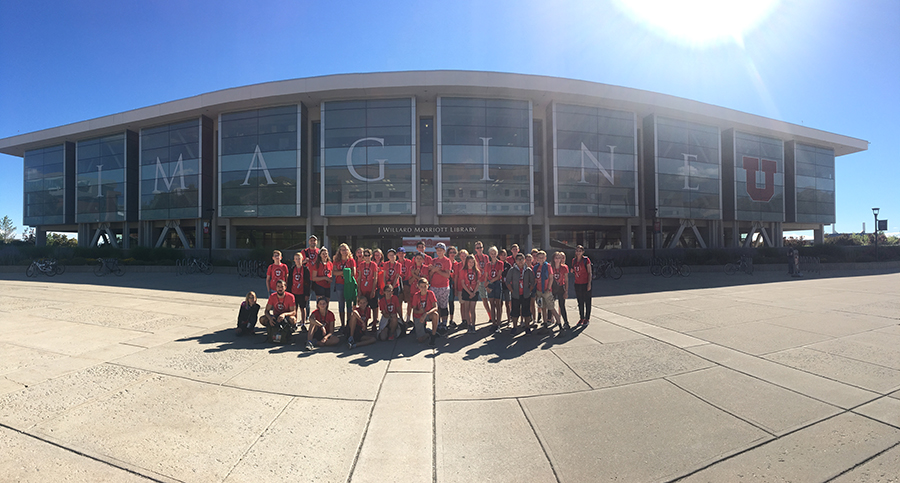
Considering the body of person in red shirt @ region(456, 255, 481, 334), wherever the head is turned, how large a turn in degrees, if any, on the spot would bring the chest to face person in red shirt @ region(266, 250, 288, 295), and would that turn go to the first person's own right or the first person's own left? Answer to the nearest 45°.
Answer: approximately 90° to the first person's own right

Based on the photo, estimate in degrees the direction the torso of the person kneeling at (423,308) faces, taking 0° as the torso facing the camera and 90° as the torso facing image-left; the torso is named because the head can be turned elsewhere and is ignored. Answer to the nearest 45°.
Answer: approximately 0°

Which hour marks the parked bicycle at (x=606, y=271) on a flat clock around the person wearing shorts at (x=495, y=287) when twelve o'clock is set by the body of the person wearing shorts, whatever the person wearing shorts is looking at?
The parked bicycle is roughly at 7 o'clock from the person wearing shorts.

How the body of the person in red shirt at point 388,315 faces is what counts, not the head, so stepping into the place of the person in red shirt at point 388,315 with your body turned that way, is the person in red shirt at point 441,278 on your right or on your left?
on your left

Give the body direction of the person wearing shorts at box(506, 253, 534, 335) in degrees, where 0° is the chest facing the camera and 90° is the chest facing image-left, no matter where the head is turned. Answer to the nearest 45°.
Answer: approximately 0°

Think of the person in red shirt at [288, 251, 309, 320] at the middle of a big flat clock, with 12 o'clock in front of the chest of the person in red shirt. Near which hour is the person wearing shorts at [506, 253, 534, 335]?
The person wearing shorts is roughly at 10 o'clock from the person in red shirt.

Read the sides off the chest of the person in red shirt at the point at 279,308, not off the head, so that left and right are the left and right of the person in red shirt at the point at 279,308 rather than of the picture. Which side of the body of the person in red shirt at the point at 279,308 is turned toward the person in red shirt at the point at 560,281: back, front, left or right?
left

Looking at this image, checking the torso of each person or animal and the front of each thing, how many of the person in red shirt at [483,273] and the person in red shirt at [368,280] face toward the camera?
2
